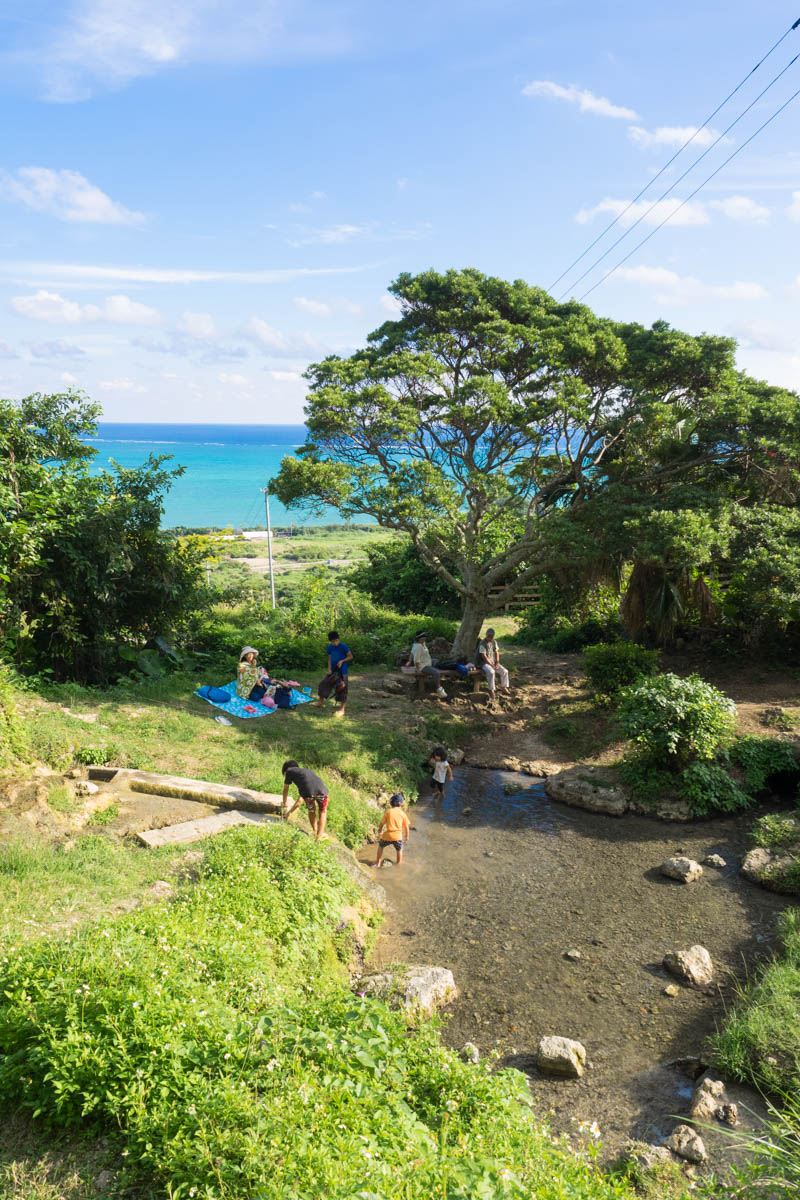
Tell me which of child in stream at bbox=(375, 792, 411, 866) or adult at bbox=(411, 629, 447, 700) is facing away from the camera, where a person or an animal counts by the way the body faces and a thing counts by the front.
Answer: the child in stream

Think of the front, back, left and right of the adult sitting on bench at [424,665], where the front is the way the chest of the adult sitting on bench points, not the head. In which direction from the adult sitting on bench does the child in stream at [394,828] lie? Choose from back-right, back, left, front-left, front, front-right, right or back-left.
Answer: front-right

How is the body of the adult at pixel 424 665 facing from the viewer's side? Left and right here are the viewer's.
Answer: facing the viewer and to the right of the viewer

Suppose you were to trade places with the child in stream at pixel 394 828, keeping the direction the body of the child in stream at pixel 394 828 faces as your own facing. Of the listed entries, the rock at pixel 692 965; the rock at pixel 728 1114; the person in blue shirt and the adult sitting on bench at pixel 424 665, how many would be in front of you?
2

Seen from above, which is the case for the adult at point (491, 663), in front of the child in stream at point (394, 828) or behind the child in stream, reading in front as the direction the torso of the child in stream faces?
in front

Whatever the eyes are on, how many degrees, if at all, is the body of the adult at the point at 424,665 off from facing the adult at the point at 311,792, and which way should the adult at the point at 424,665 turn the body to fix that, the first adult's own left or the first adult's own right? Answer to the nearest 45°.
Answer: approximately 45° to the first adult's own right

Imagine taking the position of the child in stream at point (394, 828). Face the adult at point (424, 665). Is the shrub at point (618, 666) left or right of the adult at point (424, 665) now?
right

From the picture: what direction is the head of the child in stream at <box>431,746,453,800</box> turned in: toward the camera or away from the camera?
toward the camera

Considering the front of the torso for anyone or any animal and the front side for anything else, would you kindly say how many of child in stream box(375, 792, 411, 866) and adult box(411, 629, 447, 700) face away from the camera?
1

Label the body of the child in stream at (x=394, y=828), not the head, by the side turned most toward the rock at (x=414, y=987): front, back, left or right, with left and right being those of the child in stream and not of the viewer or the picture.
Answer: back

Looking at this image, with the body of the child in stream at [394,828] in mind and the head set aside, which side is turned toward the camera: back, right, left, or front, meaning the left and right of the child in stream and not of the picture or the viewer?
back

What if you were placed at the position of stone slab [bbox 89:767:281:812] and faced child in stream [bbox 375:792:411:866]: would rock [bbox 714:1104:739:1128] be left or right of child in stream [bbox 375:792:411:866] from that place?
right

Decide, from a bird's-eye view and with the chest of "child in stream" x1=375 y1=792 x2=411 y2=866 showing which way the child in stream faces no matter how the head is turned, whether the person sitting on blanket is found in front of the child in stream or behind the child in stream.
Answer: in front

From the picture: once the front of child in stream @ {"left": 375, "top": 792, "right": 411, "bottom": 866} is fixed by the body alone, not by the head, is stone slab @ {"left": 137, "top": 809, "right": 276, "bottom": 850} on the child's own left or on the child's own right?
on the child's own left
